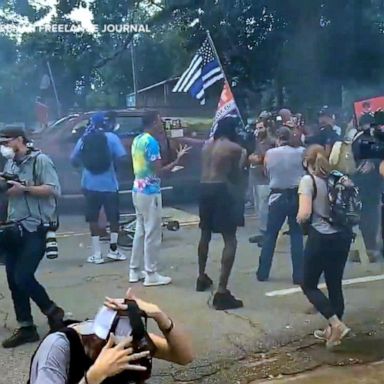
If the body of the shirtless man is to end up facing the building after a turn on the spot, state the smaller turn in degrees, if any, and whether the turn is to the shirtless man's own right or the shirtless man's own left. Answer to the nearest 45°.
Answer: approximately 45° to the shirtless man's own left

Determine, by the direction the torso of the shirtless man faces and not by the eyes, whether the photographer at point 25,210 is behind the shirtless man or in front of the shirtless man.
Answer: behind

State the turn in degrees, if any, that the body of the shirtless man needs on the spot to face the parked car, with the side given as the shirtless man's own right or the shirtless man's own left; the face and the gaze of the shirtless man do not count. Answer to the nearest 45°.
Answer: approximately 45° to the shirtless man's own left

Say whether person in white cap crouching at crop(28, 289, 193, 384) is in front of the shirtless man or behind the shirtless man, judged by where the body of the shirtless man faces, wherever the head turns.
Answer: behind

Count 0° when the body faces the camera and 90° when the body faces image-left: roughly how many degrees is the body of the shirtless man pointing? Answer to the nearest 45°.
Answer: approximately 225°
